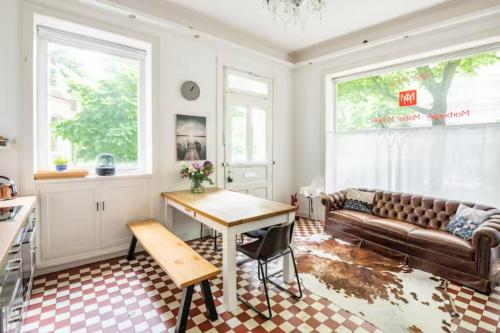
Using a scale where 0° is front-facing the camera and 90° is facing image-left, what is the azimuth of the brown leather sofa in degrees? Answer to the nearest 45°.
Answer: approximately 45°

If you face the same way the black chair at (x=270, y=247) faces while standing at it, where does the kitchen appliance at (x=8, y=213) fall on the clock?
The kitchen appliance is roughly at 10 o'clock from the black chair.

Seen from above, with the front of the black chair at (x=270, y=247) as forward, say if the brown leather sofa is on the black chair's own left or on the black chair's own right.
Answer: on the black chair's own right

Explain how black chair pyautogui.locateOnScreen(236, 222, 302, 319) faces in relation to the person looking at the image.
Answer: facing away from the viewer and to the left of the viewer
